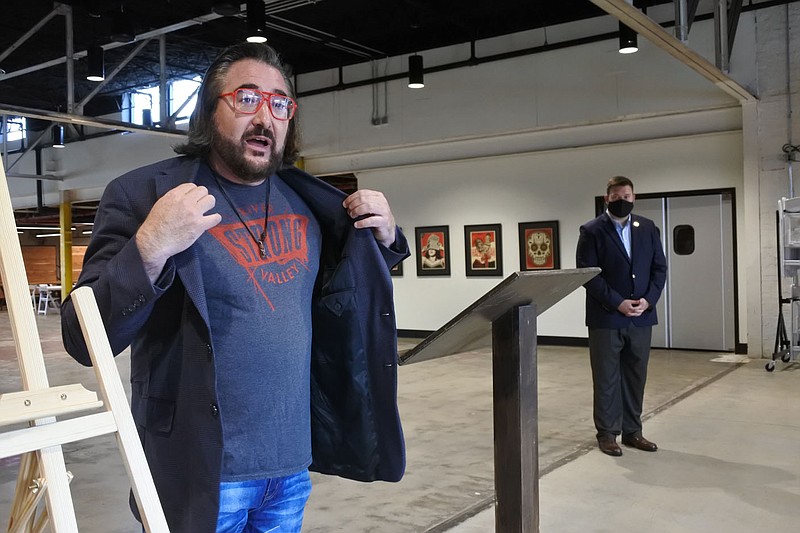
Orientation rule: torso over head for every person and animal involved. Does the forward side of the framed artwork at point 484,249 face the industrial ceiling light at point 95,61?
no

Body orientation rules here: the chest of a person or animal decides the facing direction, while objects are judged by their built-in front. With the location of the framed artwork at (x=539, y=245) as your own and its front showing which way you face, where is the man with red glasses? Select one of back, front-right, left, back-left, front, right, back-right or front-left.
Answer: front

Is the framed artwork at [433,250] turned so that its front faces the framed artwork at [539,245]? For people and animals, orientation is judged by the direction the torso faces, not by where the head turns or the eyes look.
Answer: no

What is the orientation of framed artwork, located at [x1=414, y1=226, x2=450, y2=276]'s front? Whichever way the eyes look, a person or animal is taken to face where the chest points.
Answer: toward the camera

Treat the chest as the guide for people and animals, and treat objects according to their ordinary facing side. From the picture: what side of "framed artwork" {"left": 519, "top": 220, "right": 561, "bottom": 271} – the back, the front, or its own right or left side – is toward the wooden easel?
front

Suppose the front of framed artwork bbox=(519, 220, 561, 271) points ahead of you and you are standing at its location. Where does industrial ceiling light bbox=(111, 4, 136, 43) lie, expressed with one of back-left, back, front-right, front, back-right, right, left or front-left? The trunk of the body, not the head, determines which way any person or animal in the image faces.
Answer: front-right

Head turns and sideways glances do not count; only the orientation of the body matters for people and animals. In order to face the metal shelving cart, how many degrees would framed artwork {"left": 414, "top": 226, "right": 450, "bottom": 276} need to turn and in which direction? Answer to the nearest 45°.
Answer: approximately 45° to its left

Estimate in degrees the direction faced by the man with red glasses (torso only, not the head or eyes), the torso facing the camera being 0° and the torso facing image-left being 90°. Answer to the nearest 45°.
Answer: approximately 315°

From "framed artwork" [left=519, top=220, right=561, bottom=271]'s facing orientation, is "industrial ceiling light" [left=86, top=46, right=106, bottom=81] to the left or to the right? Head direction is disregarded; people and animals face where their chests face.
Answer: on its right

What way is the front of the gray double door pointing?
toward the camera

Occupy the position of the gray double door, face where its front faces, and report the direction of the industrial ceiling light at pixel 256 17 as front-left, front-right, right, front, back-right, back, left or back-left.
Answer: front-right

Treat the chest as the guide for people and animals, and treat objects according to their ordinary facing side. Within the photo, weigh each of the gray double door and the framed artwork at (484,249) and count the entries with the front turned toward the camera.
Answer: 2

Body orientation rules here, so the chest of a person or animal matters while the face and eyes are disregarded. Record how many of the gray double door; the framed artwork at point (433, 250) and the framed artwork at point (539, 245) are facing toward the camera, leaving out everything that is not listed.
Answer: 3

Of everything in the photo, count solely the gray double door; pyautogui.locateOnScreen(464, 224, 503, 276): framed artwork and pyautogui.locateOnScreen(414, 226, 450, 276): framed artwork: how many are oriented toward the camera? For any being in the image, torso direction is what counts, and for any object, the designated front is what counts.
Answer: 3

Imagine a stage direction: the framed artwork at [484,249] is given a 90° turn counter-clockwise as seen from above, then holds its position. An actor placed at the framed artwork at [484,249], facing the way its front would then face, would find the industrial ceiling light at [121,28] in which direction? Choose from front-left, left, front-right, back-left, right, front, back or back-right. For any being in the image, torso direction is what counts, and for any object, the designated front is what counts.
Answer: back-right

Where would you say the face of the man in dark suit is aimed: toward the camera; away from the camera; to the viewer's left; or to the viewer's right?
toward the camera

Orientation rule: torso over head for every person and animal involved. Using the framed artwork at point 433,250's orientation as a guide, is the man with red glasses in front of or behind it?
in front

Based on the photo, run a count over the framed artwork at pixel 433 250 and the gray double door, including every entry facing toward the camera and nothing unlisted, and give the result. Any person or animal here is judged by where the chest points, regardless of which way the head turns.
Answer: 2
